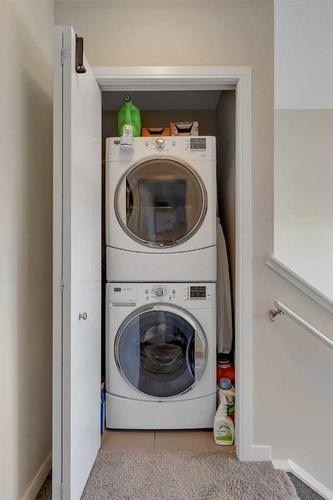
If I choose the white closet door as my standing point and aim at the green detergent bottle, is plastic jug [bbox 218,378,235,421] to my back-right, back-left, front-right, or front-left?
front-right

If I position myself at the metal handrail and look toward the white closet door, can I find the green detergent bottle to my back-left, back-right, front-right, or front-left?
front-right

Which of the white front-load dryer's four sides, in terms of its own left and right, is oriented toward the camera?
front

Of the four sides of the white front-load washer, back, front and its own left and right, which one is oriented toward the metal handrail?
left

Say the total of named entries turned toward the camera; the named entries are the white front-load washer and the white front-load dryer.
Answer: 2

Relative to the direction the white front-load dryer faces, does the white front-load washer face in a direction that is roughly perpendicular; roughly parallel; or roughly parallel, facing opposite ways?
roughly parallel

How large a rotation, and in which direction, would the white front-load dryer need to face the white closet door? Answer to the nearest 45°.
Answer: approximately 45° to its right

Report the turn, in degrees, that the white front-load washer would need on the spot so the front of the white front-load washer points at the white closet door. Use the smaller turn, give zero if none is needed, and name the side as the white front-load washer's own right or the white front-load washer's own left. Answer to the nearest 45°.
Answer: approximately 45° to the white front-load washer's own right

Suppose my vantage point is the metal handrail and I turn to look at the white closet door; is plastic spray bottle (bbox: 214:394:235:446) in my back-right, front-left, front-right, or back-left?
front-right

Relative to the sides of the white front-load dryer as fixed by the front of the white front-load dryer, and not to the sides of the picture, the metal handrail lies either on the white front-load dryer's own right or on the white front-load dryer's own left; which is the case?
on the white front-load dryer's own left
